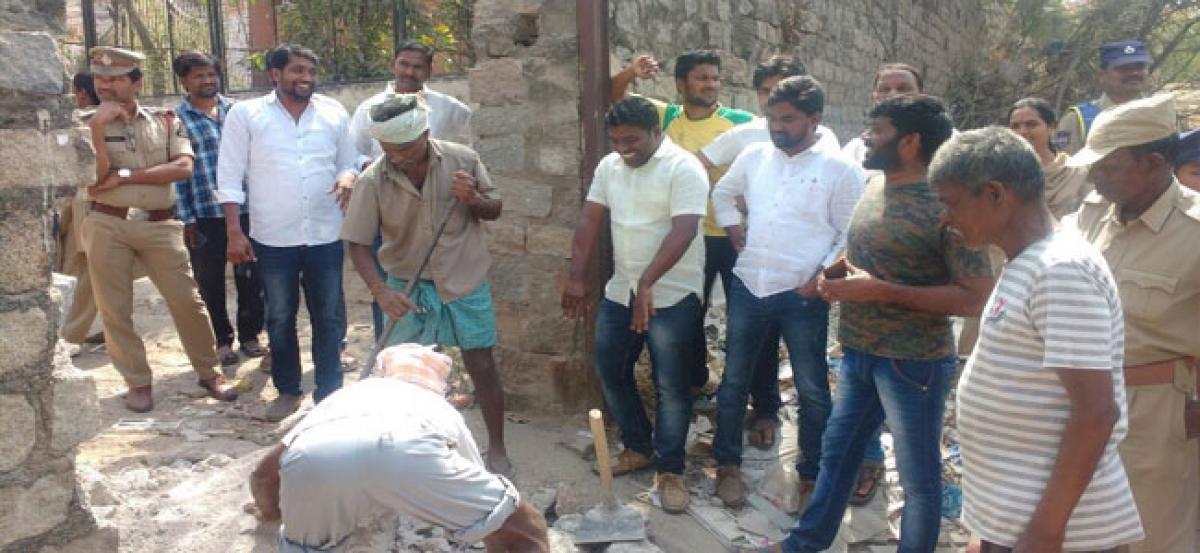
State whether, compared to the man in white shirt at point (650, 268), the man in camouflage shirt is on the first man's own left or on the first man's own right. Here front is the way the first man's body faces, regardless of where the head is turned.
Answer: on the first man's own left

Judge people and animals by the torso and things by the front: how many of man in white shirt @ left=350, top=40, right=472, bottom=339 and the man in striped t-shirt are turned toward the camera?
1

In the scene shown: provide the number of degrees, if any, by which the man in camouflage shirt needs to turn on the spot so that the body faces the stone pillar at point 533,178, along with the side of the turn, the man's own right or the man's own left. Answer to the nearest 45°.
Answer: approximately 90° to the man's own right

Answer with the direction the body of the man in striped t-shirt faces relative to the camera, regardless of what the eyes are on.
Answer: to the viewer's left

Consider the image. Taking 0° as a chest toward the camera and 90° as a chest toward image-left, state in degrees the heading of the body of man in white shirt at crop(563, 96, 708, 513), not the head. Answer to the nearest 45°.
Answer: approximately 45°

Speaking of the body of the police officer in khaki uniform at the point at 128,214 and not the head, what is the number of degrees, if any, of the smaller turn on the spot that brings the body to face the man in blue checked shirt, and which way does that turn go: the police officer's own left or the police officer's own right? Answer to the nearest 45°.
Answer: approximately 135° to the police officer's own left

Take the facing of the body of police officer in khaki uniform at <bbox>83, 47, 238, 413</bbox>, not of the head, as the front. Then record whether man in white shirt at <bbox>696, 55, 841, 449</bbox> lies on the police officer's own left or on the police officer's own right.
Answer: on the police officer's own left

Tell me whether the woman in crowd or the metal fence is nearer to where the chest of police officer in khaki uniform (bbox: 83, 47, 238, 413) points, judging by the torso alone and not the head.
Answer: the woman in crowd

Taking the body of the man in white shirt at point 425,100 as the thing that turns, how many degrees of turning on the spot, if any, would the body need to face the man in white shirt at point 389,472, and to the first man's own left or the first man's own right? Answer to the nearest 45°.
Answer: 0° — they already face them

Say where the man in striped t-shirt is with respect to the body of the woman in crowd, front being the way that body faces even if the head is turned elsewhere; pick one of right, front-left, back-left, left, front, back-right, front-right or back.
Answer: front-left

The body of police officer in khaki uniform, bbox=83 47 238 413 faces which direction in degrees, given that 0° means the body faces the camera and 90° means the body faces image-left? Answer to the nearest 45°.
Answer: approximately 0°

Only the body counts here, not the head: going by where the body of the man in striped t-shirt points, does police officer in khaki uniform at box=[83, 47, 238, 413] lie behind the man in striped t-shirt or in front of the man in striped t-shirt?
in front

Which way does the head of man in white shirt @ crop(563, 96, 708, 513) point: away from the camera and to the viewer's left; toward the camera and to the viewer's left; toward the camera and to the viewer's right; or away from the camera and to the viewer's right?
toward the camera and to the viewer's left
